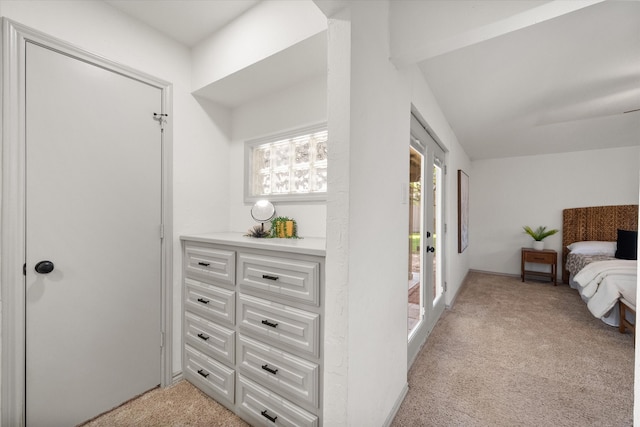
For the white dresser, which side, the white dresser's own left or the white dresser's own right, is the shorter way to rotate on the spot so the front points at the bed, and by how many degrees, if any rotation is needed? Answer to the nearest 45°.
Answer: approximately 135° to the white dresser's own left

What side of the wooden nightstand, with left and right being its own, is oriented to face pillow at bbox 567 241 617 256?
left

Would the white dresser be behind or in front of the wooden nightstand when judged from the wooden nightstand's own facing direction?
in front

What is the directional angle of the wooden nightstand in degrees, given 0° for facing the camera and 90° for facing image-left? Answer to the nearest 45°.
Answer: approximately 0°

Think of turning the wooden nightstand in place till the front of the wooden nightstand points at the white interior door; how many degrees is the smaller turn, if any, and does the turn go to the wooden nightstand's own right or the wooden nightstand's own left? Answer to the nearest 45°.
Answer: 0° — it already faces it

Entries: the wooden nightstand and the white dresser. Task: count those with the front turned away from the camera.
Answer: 0

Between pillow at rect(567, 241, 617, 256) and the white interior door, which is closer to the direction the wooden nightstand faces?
the white interior door

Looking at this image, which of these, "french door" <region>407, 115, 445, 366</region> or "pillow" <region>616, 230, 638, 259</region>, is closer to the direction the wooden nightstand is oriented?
the french door

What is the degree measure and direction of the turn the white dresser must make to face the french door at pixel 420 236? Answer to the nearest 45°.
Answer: approximately 135° to its left

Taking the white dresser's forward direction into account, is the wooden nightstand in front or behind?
behind

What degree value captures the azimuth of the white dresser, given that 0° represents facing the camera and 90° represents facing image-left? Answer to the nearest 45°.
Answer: approximately 45°
